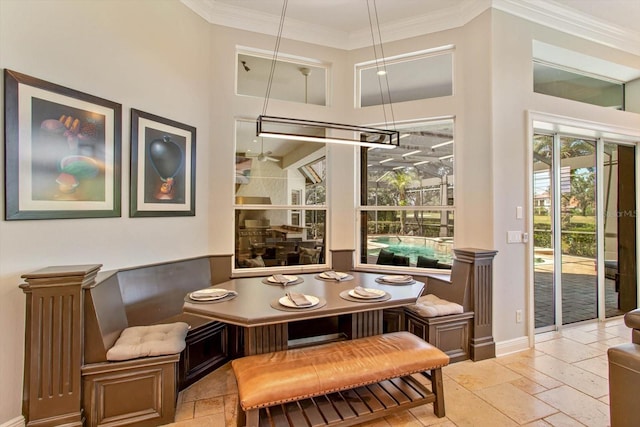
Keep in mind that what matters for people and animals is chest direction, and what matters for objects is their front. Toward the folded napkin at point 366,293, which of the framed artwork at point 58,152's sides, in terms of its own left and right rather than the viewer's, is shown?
front

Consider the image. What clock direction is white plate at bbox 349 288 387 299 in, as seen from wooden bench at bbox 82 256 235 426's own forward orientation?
The white plate is roughly at 11 o'clock from the wooden bench.

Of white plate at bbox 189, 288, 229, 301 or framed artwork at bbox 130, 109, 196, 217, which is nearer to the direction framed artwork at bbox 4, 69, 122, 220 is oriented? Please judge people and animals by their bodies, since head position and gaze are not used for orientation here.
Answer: the white plate

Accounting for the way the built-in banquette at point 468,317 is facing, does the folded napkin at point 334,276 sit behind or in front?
in front

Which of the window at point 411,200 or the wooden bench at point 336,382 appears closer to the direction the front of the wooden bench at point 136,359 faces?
the wooden bench

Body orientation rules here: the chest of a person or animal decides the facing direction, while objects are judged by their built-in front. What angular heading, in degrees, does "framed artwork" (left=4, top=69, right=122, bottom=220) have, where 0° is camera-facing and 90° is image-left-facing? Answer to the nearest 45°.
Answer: approximately 315°

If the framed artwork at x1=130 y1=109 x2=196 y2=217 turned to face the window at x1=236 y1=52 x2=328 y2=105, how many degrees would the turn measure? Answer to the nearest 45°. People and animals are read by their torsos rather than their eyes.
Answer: approximately 45° to its left
